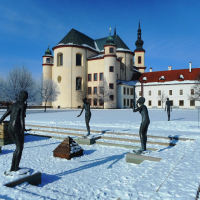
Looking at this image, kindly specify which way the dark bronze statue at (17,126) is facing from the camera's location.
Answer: facing away from the viewer and to the right of the viewer

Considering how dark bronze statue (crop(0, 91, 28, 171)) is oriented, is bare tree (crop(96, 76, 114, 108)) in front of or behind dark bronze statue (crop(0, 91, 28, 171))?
in front

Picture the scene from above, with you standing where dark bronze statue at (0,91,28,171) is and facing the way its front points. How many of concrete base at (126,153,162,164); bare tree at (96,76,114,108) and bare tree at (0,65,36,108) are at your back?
0

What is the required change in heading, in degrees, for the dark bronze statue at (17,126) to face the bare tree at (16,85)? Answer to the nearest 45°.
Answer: approximately 45° to its left

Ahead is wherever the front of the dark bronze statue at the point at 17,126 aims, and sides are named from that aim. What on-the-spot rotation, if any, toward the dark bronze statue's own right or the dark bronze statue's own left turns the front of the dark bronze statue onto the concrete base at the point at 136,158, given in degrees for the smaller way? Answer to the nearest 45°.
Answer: approximately 45° to the dark bronze statue's own right

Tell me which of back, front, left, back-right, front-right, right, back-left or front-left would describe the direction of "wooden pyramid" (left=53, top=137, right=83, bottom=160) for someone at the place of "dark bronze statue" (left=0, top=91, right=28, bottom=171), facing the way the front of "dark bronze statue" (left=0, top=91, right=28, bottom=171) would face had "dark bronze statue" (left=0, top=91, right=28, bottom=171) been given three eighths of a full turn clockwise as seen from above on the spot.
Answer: back-left
